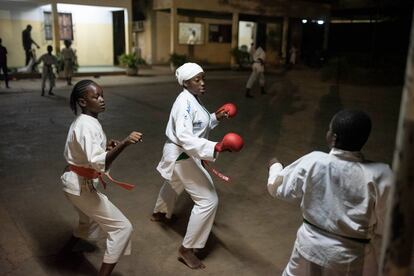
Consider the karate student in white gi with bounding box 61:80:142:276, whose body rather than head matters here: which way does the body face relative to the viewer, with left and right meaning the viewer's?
facing to the right of the viewer

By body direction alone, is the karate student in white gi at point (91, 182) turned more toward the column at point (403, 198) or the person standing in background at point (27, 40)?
the column

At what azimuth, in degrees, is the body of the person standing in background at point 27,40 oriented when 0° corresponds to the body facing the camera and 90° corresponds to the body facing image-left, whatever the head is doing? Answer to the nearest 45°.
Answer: approximately 270°

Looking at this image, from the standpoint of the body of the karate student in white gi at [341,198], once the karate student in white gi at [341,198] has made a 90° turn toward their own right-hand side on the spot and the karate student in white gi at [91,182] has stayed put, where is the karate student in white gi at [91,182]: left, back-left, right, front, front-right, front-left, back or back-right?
back-left

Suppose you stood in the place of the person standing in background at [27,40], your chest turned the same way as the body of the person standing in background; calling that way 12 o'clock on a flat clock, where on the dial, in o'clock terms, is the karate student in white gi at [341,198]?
The karate student in white gi is roughly at 3 o'clock from the person standing in background.

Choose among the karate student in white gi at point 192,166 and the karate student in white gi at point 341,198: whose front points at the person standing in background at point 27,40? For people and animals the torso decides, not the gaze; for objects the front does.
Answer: the karate student in white gi at point 341,198

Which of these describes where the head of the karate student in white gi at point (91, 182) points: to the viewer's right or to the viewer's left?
to the viewer's right

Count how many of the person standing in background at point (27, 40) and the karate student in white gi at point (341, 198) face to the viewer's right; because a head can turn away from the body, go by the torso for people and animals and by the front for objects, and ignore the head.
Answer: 1

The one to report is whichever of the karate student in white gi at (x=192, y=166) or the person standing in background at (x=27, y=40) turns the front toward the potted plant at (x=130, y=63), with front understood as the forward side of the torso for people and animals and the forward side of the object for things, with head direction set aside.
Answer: the person standing in background

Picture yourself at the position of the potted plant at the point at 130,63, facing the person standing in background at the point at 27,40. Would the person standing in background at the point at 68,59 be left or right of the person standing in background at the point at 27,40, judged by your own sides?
left

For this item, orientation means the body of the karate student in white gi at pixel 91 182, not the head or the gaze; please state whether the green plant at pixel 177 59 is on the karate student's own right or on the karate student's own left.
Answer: on the karate student's own left

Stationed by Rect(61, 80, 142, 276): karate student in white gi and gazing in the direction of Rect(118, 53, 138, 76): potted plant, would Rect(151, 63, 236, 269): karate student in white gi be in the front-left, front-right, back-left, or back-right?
front-right

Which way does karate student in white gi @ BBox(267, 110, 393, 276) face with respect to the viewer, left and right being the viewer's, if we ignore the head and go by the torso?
facing away from the viewer and to the left of the viewer
